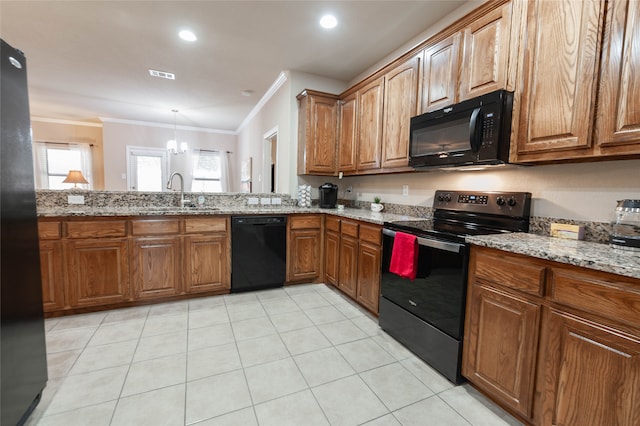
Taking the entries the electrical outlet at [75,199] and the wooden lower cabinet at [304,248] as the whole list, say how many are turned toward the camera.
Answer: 2

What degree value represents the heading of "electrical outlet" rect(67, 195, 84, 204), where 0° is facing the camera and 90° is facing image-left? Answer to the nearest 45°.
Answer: approximately 0°

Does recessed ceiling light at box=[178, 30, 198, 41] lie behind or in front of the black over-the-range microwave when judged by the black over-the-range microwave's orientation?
in front

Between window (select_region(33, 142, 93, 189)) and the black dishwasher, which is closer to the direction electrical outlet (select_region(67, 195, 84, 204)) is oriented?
the black dishwasher

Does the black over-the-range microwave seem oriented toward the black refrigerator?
yes

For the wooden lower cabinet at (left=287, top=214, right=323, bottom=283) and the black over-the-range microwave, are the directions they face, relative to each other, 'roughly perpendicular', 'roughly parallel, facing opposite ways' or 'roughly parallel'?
roughly perpendicular

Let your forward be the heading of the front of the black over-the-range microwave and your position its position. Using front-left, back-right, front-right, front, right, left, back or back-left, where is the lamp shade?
front-right

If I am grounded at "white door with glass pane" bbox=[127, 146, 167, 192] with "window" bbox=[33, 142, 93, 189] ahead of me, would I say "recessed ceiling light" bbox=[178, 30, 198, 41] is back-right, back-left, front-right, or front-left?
back-left

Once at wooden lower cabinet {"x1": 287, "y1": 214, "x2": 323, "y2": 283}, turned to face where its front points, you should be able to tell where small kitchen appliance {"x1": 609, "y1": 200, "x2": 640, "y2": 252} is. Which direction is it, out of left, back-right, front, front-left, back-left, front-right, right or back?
front-left

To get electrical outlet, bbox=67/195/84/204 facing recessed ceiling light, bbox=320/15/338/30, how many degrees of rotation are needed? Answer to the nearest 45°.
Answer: approximately 45° to its left

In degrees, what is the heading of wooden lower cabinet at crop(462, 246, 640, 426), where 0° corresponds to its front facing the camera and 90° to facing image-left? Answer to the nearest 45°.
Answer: approximately 45°

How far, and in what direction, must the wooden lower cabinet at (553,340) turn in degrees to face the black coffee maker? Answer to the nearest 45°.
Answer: approximately 90° to its right
